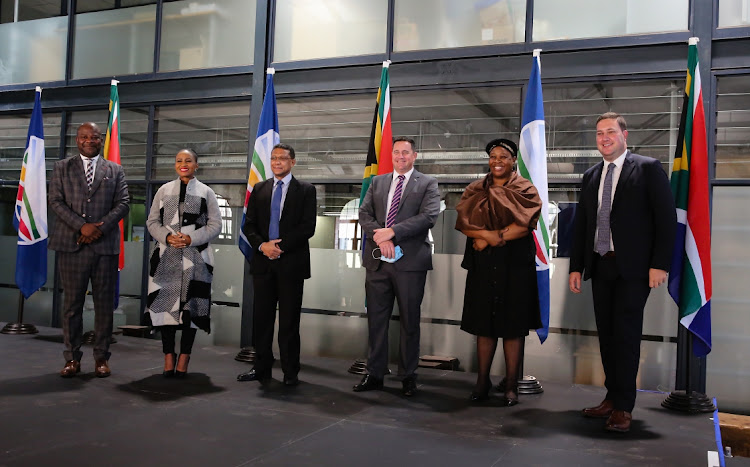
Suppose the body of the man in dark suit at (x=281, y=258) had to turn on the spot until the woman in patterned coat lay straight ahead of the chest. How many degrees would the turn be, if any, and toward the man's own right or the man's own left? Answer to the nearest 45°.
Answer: approximately 45° to the man's own right

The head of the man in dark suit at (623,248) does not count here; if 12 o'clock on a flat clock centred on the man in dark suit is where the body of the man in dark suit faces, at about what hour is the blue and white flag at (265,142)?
The blue and white flag is roughly at 2 o'clock from the man in dark suit.

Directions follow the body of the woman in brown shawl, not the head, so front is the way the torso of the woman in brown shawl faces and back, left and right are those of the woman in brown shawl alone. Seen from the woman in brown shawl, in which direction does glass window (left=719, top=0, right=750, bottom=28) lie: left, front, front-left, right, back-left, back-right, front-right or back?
back-left

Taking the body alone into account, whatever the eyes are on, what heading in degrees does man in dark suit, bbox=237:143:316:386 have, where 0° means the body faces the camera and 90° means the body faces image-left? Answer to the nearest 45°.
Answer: approximately 45°

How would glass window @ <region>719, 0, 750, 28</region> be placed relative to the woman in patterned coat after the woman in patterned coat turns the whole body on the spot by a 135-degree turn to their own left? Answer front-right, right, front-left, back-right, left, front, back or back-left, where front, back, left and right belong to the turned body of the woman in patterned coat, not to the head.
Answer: front-right

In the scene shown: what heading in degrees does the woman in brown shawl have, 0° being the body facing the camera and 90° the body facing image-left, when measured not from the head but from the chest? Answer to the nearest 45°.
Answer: approximately 0°

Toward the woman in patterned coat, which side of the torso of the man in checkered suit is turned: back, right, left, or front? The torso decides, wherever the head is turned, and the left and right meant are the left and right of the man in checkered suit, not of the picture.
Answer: left

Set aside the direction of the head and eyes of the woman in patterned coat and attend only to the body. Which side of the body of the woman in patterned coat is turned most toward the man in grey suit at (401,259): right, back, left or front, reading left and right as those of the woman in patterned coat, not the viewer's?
left

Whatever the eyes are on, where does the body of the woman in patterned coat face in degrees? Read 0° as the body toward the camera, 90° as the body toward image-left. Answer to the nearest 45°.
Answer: approximately 0°
